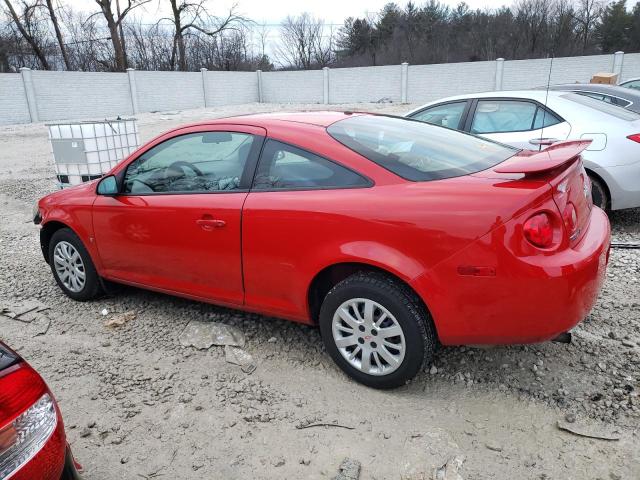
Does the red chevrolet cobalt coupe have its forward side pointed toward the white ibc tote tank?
yes

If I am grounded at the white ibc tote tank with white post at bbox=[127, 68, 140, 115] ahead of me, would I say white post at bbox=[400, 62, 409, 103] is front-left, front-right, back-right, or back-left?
front-right

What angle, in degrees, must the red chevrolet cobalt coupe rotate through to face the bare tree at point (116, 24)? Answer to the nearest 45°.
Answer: approximately 45° to its right

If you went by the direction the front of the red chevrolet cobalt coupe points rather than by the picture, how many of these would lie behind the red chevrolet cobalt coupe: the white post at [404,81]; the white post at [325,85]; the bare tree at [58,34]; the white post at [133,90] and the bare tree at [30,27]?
0

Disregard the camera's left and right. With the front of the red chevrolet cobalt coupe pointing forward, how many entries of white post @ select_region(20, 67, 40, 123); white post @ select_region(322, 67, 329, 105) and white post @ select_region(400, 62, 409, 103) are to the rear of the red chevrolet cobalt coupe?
0

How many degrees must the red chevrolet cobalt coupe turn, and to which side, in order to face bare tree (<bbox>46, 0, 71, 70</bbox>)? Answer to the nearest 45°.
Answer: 0° — it already faces it

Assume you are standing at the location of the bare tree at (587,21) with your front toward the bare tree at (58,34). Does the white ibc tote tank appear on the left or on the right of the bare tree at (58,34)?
left

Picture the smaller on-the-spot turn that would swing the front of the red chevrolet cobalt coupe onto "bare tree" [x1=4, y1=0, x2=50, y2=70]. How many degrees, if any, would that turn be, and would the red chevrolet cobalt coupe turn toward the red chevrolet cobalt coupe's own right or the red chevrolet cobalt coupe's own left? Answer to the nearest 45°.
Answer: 0° — it already faces it

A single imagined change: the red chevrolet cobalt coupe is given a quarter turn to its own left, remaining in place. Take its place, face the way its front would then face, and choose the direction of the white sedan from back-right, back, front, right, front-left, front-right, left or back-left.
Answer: back

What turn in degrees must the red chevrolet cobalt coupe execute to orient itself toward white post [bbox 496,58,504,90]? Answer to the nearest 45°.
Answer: approximately 45° to its right

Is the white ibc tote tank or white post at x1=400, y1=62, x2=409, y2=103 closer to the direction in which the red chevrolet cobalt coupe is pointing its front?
the white ibc tote tank

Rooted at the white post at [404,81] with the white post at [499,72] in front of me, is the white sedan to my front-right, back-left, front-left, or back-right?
front-right

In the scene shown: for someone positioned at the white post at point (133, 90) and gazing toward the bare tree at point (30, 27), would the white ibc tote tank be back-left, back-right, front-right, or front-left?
back-left

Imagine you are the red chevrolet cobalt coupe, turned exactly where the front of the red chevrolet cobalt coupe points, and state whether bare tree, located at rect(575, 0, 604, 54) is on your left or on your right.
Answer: on your right

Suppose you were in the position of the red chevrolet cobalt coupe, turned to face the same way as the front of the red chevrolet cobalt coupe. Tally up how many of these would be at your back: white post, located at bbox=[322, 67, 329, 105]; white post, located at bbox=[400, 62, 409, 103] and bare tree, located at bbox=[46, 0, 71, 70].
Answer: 0

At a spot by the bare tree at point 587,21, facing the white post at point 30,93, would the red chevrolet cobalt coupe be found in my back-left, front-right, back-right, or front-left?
front-left

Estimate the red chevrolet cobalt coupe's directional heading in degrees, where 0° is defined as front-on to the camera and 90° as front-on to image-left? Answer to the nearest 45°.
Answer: approximately 135°

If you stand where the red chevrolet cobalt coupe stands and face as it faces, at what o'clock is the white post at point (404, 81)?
The white post is roughly at 2 o'clock from the red chevrolet cobalt coupe.

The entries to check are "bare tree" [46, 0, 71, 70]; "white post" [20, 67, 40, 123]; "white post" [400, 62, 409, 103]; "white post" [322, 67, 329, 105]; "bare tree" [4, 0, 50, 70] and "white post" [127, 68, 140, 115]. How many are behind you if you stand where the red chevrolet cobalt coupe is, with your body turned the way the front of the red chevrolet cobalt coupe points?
0
